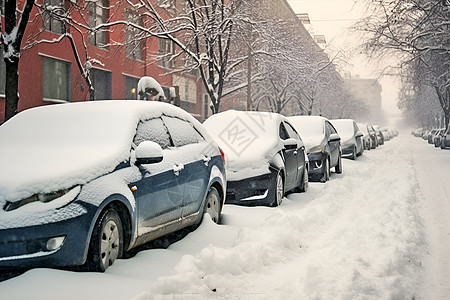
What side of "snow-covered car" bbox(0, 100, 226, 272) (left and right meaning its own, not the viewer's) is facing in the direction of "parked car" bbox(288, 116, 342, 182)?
back

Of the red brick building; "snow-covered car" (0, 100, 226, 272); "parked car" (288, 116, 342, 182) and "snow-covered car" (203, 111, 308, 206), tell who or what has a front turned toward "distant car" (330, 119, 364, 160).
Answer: the red brick building

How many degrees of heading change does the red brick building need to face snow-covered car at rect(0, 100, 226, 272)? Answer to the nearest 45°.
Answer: approximately 45° to its right

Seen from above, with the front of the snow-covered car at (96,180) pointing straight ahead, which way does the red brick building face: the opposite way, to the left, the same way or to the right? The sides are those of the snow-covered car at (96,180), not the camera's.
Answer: to the left

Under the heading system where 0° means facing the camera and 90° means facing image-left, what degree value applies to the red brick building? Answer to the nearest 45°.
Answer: approximately 315°

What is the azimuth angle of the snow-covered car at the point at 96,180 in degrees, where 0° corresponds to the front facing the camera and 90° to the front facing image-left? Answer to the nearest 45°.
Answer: approximately 45°

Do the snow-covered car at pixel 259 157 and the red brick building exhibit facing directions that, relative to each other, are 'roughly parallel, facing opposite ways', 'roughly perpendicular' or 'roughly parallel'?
roughly perpendicular

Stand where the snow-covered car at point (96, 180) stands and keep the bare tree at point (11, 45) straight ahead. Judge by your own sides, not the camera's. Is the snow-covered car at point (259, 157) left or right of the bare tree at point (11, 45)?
right

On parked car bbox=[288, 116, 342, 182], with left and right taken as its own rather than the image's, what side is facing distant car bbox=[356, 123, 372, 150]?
back

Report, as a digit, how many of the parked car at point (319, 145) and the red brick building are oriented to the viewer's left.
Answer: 0

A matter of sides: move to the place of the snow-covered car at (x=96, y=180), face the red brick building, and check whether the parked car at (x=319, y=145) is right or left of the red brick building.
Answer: right

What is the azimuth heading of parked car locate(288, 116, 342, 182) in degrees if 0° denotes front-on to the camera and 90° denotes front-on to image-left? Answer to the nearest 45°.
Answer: approximately 0°

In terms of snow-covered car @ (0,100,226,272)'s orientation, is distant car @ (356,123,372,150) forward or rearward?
rearward

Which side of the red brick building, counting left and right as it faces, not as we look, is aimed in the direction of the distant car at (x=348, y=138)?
front

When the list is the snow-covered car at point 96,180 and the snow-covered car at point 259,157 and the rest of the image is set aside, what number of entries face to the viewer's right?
0

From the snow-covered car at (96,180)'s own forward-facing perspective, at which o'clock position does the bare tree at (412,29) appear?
The bare tree is roughly at 6 o'clock from the snow-covered car.
